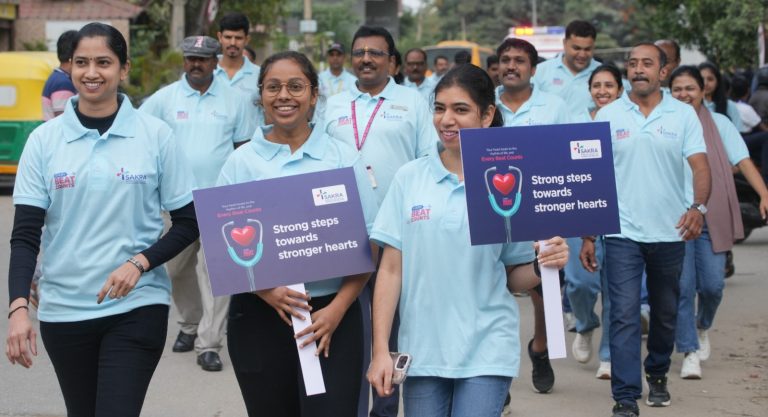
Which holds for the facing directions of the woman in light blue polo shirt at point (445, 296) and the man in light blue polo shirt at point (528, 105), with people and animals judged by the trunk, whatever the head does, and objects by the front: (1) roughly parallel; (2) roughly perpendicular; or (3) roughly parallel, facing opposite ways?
roughly parallel

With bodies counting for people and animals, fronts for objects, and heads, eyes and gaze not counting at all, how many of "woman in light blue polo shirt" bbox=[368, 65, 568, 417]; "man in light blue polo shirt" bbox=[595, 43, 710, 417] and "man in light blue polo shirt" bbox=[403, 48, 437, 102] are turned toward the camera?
3

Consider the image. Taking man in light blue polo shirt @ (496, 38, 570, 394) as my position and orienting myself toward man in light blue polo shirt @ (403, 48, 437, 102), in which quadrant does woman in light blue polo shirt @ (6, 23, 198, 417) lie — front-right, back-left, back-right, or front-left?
back-left

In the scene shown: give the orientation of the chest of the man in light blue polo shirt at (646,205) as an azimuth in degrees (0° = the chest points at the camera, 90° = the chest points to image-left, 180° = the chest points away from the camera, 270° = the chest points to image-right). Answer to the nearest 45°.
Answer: approximately 0°

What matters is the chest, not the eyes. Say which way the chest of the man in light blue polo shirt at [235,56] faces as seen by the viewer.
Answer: toward the camera

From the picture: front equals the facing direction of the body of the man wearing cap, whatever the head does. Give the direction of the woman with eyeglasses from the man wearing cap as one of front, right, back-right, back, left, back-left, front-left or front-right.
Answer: front

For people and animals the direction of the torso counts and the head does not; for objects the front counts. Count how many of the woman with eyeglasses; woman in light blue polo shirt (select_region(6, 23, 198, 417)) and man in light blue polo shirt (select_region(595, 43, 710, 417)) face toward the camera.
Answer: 3

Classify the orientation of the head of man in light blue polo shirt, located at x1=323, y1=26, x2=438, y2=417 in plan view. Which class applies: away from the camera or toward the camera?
toward the camera

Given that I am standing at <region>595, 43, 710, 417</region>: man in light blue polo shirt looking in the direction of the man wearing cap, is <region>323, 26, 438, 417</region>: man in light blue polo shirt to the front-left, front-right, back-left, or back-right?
front-left

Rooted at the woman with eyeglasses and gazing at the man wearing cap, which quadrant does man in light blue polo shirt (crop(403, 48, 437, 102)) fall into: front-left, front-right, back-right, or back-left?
front-right

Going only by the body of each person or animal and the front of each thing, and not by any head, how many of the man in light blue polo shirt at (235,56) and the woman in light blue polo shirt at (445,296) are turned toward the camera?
2

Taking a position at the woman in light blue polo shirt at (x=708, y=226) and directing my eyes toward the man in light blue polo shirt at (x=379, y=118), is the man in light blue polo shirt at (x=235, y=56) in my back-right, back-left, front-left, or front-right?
front-right

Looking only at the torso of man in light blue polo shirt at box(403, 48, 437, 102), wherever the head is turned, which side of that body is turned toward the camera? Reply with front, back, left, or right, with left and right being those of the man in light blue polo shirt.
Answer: front

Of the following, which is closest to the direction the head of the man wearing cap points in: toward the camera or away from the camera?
toward the camera
